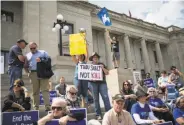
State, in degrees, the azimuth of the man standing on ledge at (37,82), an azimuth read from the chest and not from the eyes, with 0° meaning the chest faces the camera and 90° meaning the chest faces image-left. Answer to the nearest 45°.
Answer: approximately 0°

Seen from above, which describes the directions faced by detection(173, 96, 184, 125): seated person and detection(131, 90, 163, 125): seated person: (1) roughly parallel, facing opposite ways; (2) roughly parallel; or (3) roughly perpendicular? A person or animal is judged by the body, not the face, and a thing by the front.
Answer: roughly parallel

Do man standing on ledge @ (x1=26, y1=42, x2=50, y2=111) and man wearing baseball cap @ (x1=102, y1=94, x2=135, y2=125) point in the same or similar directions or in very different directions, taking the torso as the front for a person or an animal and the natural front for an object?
same or similar directions

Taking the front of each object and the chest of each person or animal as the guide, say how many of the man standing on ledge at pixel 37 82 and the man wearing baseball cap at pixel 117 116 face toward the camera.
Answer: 2

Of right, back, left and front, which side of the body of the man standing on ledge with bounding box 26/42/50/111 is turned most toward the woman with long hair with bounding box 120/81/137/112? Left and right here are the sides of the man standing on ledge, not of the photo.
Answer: left

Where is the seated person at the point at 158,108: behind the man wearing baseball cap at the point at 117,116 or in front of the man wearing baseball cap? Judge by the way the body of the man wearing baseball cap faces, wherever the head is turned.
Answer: behind

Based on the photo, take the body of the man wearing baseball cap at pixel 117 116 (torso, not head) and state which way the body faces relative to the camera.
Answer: toward the camera

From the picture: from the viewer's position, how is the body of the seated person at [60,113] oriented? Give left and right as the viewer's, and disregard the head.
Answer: facing the viewer and to the left of the viewer

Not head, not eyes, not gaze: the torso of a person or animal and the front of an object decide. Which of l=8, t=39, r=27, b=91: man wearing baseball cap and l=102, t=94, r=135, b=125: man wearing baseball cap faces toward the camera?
l=102, t=94, r=135, b=125: man wearing baseball cap

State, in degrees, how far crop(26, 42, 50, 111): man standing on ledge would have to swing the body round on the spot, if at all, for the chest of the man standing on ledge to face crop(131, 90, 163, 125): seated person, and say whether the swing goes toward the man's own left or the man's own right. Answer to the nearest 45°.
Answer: approximately 45° to the man's own left

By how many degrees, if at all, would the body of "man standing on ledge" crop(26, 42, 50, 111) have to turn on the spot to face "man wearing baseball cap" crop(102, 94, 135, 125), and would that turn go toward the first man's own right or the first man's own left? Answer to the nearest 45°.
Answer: approximately 45° to the first man's own left
